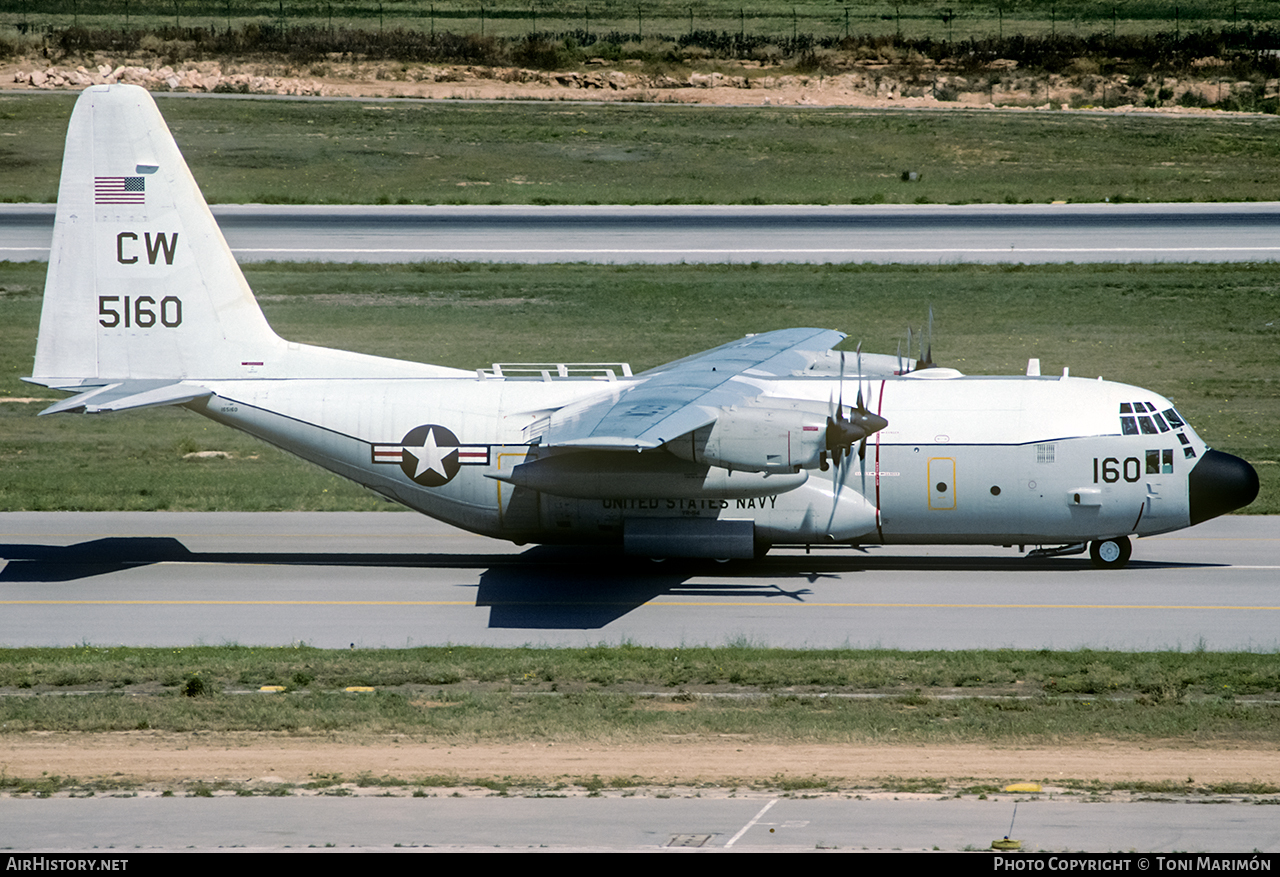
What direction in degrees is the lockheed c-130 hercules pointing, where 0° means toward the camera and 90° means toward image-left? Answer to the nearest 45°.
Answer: approximately 270°
